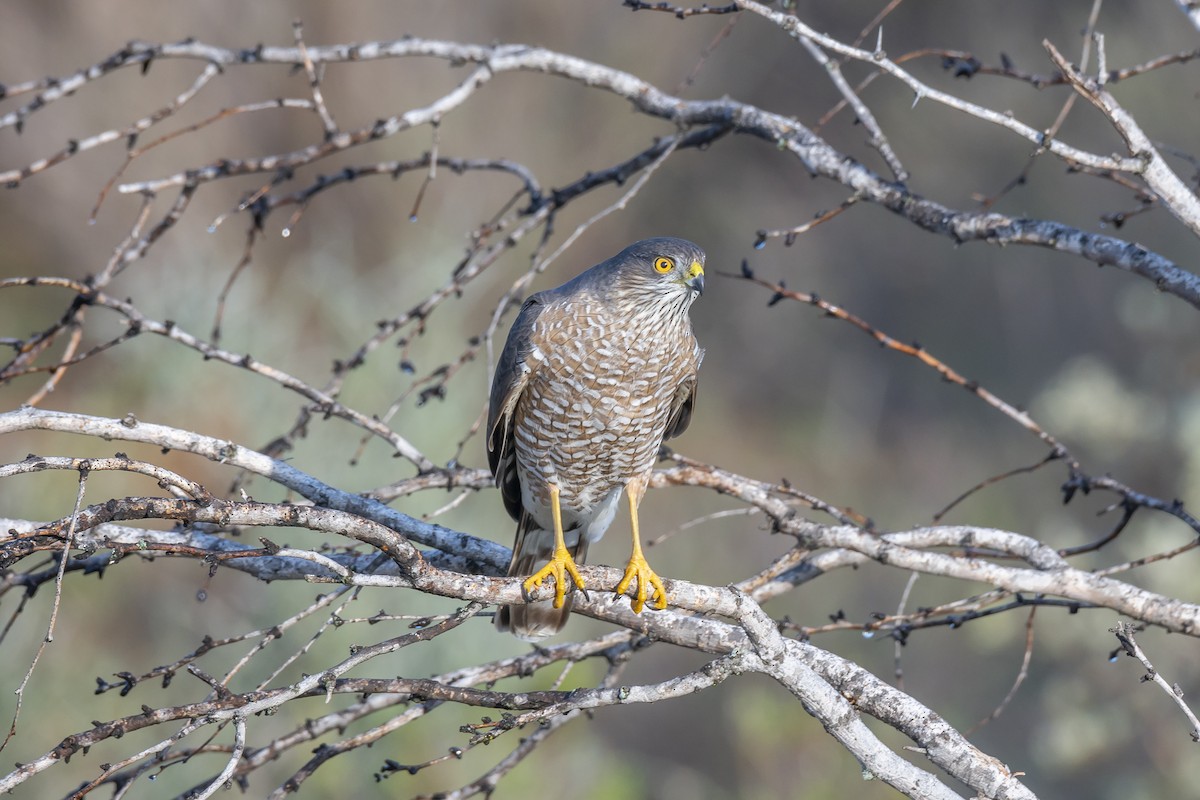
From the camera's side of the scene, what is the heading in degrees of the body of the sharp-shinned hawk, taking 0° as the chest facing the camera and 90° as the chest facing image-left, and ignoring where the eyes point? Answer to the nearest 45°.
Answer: approximately 315°
